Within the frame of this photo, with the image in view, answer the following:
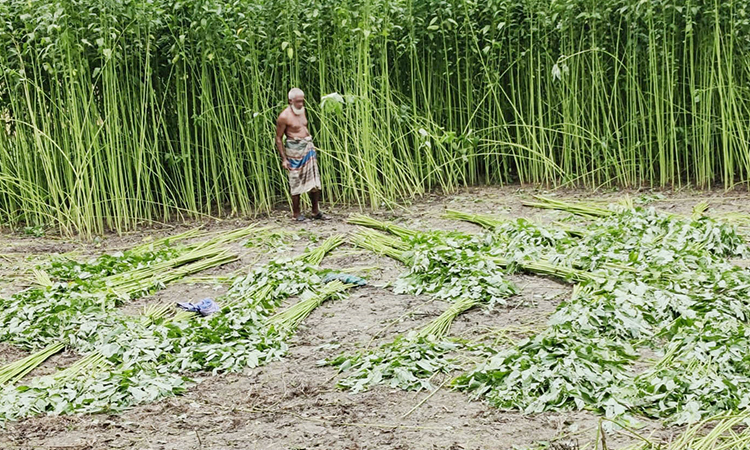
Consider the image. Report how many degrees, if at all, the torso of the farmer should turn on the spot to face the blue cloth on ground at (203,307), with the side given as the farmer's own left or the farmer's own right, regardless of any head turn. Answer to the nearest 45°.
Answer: approximately 45° to the farmer's own right

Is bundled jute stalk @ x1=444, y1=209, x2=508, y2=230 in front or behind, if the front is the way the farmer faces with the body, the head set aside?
in front

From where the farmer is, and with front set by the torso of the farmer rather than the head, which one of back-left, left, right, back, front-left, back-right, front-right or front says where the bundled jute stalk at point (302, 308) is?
front-right

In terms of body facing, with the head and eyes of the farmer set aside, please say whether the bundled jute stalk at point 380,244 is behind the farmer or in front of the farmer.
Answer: in front

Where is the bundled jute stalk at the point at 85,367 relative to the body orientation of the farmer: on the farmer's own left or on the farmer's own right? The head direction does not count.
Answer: on the farmer's own right

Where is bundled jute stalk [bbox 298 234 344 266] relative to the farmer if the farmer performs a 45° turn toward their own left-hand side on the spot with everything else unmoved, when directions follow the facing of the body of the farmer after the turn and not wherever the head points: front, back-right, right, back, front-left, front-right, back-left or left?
right
